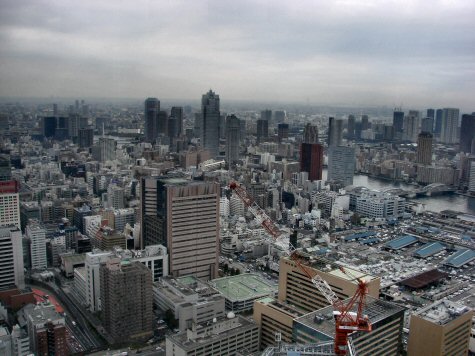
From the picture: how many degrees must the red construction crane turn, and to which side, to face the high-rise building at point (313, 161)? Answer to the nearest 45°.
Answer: approximately 90° to its right

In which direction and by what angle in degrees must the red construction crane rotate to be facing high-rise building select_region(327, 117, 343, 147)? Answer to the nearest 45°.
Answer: approximately 90° to its right

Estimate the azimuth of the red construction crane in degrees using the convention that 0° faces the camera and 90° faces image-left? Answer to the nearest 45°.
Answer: approximately 90°

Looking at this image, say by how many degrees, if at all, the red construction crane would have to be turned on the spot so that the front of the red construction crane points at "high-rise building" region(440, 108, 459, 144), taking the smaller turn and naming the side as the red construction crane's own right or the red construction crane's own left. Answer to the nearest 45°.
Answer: approximately 90° to the red construction crane's own right

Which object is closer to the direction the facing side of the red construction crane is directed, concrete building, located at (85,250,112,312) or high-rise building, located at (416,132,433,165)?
the concrete building

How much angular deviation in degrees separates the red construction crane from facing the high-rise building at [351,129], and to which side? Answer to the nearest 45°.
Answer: approximately 90° to its right

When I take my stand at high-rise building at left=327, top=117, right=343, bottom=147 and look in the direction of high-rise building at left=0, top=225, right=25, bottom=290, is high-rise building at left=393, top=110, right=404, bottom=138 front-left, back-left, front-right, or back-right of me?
back-left

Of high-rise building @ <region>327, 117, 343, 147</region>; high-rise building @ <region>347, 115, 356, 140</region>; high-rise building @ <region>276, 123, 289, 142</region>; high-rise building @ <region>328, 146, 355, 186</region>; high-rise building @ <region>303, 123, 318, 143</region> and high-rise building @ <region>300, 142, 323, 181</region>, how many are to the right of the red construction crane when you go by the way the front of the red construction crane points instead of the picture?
6

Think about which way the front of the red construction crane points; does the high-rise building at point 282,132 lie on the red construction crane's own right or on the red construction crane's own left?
on the red construction crane's own right
